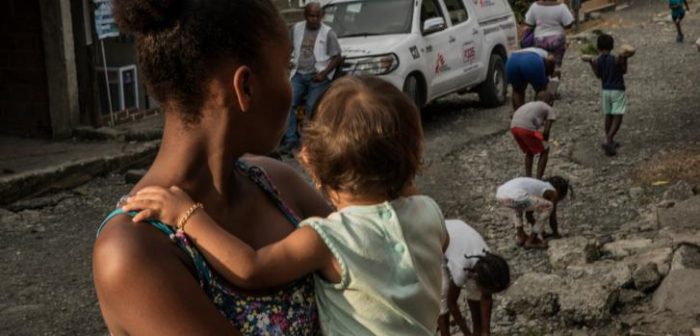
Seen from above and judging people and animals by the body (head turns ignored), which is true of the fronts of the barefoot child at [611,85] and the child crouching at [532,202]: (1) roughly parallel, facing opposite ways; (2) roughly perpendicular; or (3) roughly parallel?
roughly perpendicular

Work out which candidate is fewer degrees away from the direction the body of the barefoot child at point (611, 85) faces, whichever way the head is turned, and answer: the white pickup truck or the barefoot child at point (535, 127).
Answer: the white pickup truck

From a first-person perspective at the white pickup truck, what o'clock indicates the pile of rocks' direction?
The pile of rocks is roughly at 10 o'clock from the white pickup truck.

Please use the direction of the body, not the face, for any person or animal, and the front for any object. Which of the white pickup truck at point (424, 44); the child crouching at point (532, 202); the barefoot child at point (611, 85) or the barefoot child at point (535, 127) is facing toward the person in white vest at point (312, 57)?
the white pickup truck

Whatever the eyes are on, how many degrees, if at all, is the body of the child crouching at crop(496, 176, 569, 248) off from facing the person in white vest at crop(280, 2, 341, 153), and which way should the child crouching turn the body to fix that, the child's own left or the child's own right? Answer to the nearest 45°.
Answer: approximately 135° to the child's own left

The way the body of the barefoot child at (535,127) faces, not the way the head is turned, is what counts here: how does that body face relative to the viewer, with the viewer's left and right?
facing away from the viewer and to the right of the viewer

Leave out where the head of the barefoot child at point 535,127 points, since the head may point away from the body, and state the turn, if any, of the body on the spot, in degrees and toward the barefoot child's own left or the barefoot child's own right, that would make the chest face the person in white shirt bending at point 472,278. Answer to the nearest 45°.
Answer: approximately 135° to the barefoot child's own right

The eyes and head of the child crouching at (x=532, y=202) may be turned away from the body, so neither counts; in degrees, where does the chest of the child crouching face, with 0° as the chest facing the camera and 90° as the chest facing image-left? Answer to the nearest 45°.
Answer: approximately 270°

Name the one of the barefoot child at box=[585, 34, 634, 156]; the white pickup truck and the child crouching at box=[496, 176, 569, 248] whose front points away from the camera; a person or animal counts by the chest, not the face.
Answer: the barefoot child

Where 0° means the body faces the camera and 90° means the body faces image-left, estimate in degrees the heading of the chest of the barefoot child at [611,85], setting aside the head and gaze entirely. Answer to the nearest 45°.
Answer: approximately 180°

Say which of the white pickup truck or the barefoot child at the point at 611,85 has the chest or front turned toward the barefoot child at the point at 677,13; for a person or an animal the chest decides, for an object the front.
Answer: the barefoot child at the point at 611,85
